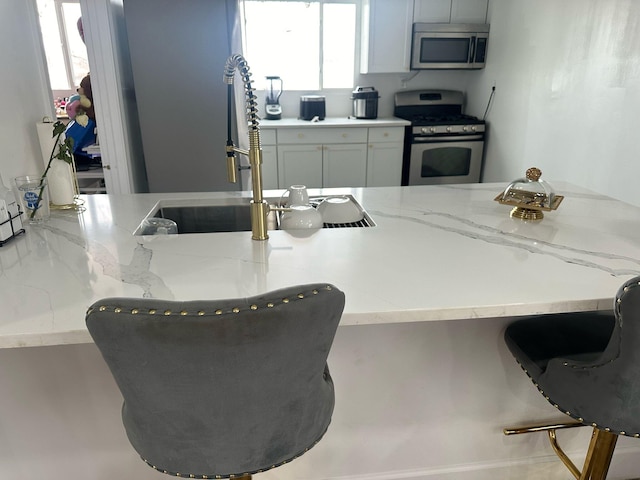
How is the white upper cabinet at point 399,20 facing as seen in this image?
toward the camera

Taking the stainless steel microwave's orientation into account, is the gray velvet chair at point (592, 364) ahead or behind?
ahead

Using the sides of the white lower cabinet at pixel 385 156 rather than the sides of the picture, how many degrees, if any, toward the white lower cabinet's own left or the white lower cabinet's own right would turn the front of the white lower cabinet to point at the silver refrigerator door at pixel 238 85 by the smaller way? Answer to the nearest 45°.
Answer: approximately 45° to the white lower cabinet's own right

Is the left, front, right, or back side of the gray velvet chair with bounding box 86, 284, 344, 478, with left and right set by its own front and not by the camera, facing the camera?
back

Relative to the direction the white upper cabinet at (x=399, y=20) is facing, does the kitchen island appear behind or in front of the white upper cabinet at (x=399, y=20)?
in front

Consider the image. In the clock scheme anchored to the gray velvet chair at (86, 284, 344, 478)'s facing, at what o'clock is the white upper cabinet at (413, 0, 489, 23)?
The white upper cabinet is roughly at 1 o'clock from the gray velvet chair.

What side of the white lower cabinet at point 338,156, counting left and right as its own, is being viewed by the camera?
front

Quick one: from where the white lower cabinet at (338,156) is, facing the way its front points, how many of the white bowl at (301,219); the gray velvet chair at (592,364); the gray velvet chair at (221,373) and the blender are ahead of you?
3

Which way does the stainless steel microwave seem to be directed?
toward the camera

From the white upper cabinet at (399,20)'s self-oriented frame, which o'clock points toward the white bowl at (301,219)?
The white bowl is roughly at 12 o'clock from the white upper cabinet.

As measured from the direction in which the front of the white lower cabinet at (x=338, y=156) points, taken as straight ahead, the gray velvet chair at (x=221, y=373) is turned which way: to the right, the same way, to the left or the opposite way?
the opposite way
